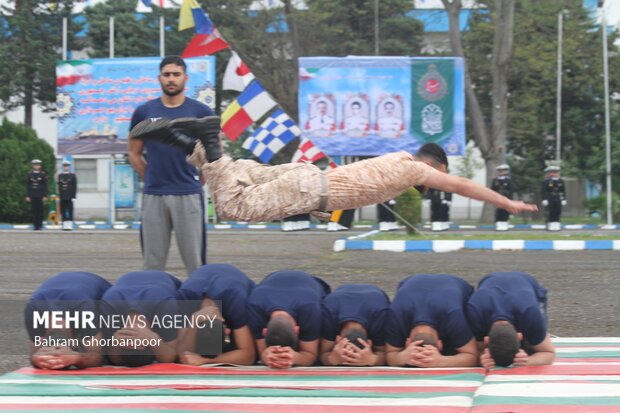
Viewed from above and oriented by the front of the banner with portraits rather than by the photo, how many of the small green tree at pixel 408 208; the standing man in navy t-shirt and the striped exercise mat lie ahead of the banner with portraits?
3

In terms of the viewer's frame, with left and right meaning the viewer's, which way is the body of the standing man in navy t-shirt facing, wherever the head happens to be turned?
facing the viewer

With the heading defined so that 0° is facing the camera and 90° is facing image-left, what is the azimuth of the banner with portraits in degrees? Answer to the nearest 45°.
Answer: approximately 0°

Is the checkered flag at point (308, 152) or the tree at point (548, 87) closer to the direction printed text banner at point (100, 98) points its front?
the checkered flag

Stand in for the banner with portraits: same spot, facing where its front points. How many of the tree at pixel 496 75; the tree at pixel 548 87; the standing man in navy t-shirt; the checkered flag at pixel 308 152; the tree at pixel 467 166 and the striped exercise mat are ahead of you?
3

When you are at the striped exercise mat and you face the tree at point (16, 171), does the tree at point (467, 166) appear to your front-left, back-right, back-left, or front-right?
front-right

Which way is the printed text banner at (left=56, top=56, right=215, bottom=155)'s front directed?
toward the camera

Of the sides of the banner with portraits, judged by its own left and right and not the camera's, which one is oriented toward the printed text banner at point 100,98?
right

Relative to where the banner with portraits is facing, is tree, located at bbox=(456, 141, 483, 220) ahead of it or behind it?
behind

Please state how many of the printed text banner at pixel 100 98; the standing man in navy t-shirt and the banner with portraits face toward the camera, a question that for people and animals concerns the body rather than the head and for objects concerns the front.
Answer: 3

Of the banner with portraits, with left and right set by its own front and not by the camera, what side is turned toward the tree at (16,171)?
right

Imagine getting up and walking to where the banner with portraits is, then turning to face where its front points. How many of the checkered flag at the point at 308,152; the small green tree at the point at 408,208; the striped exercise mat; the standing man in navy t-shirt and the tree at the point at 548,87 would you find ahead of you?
4

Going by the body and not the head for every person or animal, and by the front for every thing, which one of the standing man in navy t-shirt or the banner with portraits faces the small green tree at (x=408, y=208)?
the banner with portraits

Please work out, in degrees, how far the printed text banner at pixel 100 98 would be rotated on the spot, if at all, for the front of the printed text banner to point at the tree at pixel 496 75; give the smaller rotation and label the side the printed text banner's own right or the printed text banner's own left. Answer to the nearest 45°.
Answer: approximately 90° to the printed text banner's own left
